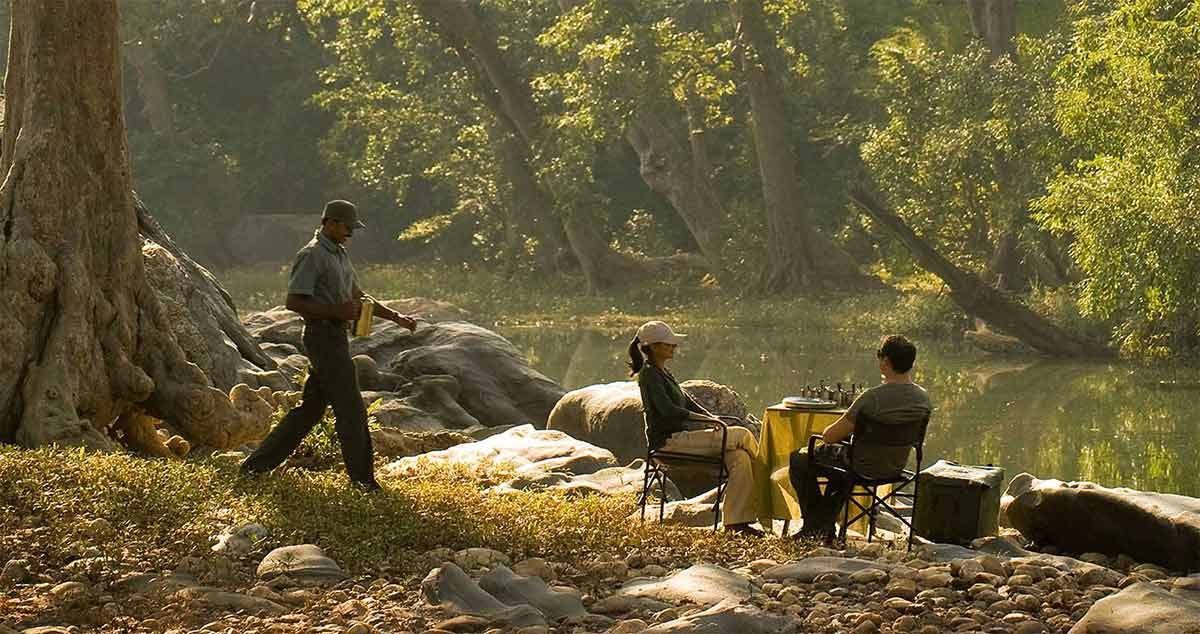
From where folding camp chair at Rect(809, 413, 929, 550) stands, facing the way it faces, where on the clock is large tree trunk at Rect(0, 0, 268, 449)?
The large tree trunk is roughly at 11 o'clock from the folding camp chair.

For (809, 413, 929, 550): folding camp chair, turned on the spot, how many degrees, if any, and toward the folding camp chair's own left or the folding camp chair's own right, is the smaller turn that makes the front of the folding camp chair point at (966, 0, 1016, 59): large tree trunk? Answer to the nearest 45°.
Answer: approximately 45° to the folding camp chair's own right

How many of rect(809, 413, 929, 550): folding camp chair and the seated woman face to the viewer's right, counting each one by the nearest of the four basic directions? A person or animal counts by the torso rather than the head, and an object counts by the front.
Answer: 1

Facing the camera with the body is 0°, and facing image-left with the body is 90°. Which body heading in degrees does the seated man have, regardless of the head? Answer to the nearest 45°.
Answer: approximately 135°

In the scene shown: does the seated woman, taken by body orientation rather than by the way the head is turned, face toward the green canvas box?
yes

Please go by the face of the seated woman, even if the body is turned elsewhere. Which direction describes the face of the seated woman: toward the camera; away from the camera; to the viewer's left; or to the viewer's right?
to the viewer's right

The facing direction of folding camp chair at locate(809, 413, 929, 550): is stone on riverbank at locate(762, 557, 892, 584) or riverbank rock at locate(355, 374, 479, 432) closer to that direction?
the riverbank rock

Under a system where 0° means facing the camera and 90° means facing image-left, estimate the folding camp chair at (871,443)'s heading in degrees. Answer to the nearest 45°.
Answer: approximately 135°

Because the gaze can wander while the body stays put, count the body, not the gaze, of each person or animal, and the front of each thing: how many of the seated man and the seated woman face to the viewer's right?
1

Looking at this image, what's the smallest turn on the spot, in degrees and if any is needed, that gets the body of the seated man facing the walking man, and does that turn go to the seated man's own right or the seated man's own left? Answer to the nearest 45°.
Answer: approximately 45° to the seated man's own left

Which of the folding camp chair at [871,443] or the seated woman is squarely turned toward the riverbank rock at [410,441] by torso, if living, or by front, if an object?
the folding camp chair

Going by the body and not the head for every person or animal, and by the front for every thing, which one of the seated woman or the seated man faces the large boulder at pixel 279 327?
the seated man

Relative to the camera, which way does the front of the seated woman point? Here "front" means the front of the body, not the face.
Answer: to the viewer's right

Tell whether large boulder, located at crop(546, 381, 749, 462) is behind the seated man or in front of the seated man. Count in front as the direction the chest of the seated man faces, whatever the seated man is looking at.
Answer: in front

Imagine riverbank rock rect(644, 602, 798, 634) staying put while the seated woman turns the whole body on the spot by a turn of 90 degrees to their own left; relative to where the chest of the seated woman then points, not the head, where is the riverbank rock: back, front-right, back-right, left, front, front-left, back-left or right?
back
